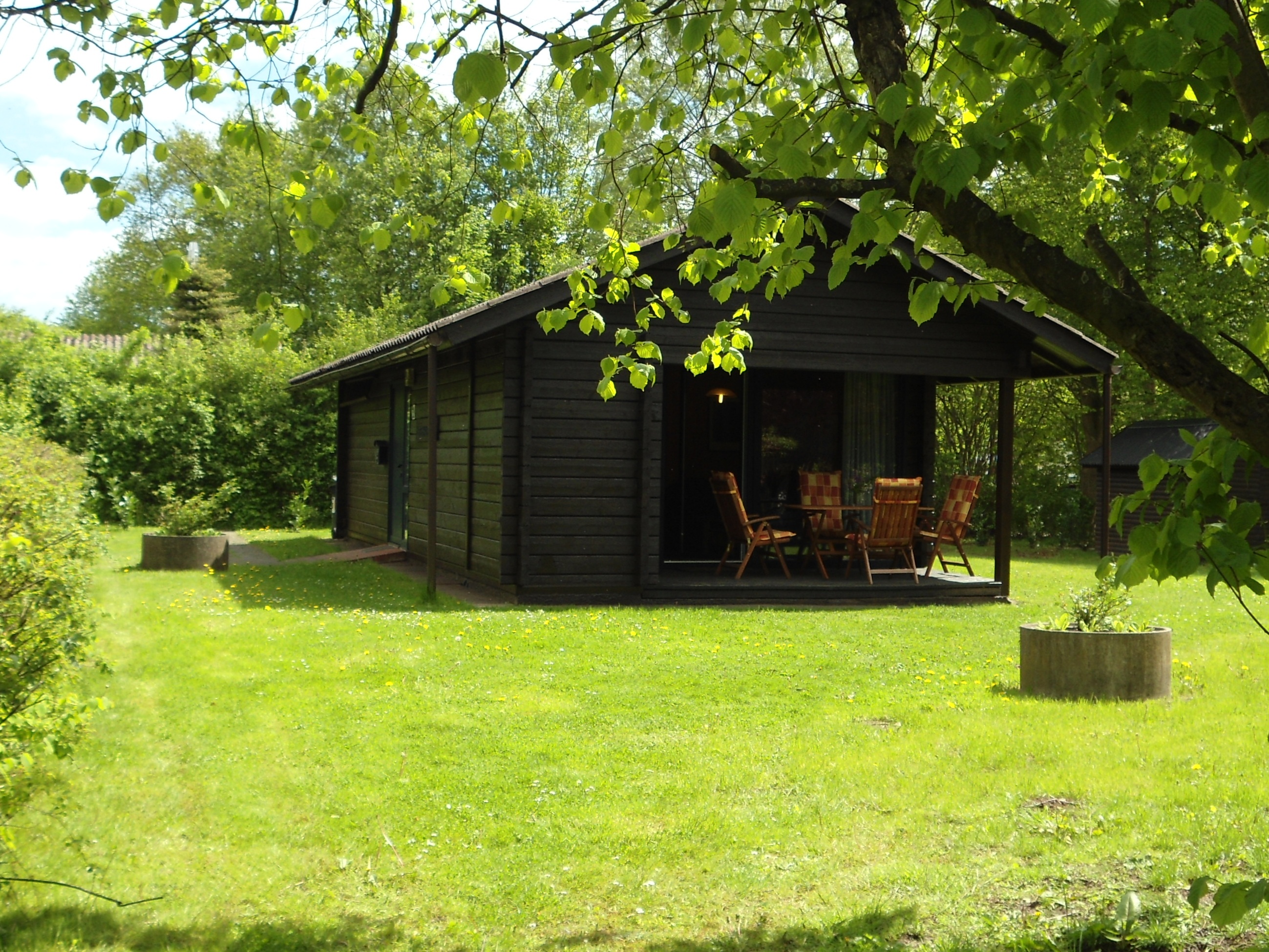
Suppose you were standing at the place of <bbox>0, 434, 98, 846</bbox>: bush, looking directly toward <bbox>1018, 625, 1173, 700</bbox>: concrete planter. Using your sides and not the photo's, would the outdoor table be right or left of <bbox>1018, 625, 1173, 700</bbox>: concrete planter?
left

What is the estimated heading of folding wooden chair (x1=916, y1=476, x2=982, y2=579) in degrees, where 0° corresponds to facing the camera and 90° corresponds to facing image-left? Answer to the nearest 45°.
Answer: approximately 45°

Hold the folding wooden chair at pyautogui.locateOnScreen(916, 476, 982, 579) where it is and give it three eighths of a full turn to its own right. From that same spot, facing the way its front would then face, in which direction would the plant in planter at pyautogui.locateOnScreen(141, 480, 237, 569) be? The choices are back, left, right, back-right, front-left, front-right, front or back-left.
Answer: left

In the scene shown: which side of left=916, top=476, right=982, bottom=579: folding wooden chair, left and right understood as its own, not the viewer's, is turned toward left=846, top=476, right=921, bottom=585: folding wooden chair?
front

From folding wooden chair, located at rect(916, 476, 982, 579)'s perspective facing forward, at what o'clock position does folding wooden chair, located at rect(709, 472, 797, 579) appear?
folding wooden chair, located at rect(709, 472, 797, 579) is roughly at 1 o'clock from folding wooden chair, located at rect(916, 476, 982, 579).

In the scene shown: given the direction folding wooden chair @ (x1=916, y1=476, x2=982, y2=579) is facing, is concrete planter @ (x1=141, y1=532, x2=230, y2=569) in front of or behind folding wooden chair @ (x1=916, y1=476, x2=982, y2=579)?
in front

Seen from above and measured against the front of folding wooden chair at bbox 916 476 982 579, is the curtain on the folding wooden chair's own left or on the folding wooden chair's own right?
on the folding wooden chair's own right

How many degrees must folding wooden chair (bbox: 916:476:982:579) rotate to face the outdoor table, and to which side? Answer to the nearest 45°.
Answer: approximately 45° to its right

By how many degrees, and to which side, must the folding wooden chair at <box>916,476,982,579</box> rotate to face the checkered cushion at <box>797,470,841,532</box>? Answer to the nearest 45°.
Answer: approximately 45° to its right

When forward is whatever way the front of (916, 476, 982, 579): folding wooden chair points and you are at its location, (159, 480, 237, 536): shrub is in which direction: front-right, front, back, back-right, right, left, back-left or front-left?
front-right

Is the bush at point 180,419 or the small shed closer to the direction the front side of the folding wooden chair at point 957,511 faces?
the bush

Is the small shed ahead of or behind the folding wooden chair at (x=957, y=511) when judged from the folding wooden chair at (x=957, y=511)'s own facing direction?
behind
